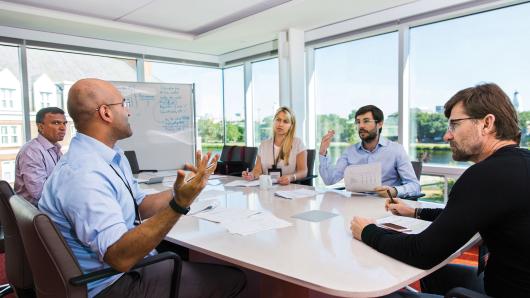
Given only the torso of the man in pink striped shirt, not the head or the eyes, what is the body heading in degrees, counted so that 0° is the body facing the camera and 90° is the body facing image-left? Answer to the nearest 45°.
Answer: approximately 315°

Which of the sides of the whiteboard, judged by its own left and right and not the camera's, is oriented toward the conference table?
front

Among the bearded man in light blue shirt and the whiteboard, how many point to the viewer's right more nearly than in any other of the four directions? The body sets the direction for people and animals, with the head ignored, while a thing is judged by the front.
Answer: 0

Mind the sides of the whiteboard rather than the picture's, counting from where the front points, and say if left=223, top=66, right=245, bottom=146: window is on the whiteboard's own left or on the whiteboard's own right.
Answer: on the whiteboard's own left

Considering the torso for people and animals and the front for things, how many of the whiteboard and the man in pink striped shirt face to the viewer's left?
0

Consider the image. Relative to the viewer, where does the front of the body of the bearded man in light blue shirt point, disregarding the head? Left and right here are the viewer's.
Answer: facing the viewer and to the left of the viewer

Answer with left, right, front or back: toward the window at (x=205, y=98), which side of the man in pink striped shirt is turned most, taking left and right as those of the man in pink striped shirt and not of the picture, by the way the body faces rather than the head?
left

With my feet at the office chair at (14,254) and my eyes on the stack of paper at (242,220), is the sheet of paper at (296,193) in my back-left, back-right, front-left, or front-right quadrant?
front-left

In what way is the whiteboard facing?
toward the camera

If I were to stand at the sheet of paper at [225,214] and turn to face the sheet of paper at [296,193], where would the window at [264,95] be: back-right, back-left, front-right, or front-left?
front-left

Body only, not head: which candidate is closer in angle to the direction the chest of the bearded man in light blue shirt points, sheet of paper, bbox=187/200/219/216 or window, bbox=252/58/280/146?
the sheet of paper

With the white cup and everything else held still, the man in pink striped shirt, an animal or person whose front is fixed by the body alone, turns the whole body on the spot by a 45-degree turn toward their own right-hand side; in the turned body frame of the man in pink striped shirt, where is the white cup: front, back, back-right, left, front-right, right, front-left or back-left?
front-left

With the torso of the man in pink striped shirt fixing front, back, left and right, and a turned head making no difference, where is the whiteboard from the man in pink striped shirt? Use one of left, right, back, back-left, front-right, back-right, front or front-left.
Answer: left

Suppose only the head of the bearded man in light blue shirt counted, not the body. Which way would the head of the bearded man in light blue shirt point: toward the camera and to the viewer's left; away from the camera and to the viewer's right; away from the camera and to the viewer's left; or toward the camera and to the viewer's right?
toward the camera and to the viewer's left

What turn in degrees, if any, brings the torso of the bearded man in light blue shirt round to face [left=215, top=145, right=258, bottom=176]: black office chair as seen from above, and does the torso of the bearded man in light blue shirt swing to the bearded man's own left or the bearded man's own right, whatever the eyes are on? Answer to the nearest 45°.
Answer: approximately 90° to the bearded man's own right

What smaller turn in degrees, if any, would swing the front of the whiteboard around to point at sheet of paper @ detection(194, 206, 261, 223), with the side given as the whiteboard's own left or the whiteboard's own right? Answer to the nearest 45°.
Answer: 0° — it already faces it

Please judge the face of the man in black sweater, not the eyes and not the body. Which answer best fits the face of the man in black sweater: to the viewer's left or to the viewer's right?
to the viewer's left

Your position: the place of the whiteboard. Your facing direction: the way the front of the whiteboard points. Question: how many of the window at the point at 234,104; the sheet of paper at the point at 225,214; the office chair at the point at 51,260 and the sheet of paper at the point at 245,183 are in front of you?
3

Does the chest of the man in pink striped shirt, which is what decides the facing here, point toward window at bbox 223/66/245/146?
no
